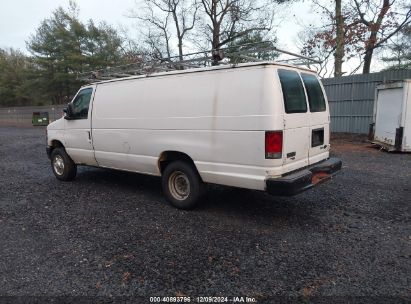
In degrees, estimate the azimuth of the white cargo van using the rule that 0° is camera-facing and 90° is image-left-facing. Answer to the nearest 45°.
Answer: approximately 135°

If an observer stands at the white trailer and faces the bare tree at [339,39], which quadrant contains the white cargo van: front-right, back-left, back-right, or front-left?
back-left

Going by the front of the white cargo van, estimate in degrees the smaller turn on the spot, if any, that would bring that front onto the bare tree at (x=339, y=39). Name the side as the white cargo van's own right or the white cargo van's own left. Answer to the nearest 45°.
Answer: approximately 90° to the white cargo van's own right

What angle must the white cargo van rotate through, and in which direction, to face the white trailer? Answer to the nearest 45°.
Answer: approximately 90° to its right

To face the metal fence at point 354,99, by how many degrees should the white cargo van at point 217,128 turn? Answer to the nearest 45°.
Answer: approximately 90° to its right
